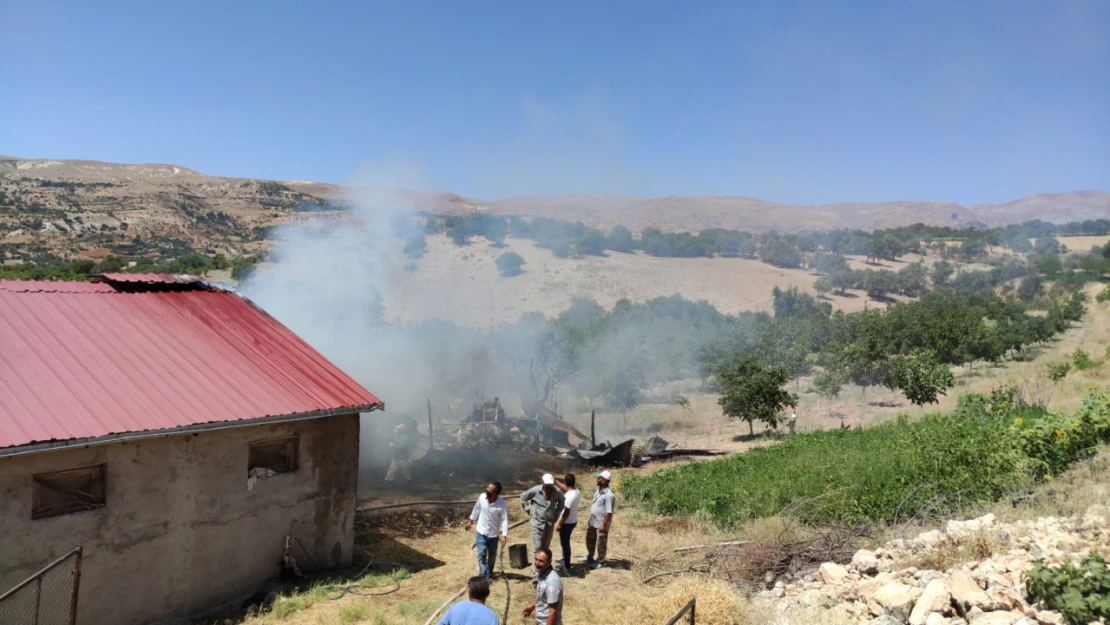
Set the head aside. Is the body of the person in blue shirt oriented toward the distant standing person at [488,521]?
yes

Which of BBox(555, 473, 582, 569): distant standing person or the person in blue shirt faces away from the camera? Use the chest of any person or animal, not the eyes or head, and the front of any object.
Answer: the person in blue shirt

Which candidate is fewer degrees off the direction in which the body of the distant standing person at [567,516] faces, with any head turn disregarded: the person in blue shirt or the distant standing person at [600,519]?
the person in blue shirt

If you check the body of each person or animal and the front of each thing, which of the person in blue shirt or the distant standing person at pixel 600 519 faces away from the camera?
the person in blue shirt

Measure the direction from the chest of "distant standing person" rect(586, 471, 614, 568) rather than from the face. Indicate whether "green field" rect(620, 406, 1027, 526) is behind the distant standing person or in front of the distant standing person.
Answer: behind

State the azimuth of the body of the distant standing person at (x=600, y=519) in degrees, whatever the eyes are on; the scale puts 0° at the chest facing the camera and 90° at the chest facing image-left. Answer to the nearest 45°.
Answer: approximately 45°

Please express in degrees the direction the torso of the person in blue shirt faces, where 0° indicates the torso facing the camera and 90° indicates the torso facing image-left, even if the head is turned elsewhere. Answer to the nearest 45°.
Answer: approximately 180°

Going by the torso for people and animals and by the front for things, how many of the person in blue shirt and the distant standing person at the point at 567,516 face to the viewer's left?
1

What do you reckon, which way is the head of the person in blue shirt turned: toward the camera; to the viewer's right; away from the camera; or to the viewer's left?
away from the camera

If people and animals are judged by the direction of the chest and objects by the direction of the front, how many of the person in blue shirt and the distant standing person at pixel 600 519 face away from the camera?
1

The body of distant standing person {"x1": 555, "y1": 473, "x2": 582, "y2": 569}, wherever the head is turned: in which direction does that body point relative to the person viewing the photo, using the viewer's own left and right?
facing to the left of the viewer
